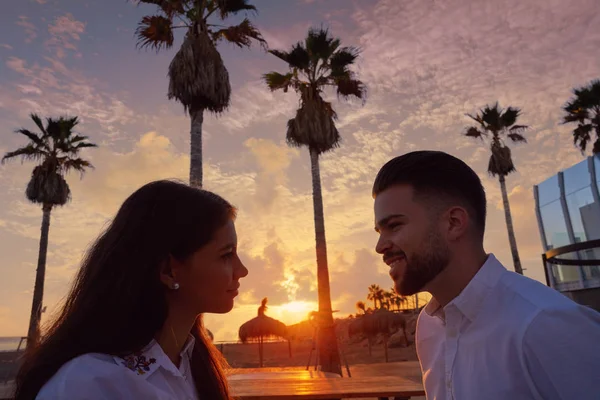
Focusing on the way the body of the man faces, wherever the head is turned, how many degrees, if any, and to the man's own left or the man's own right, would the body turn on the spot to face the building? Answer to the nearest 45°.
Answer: approximately 135° to the man's own right

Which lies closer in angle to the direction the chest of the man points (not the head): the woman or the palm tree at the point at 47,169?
the woman

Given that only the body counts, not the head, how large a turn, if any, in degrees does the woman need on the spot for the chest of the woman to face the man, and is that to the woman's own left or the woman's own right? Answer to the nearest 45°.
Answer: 0° — they already face them

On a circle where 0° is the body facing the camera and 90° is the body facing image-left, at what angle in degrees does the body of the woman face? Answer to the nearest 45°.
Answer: approximately 270°

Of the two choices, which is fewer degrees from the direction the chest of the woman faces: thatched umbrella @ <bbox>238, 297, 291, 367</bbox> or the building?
the building

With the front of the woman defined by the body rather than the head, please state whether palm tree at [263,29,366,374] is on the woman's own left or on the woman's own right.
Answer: on the woman's own left

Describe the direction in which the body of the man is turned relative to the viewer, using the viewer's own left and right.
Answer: facing the viewer and to the left of the viewer

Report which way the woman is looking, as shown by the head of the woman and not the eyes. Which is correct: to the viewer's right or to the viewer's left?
to the viewer's right

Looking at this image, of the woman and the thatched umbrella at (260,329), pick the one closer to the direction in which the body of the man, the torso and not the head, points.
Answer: the woman

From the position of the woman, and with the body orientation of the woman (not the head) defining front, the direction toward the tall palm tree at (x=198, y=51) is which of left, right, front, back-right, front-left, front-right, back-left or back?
left

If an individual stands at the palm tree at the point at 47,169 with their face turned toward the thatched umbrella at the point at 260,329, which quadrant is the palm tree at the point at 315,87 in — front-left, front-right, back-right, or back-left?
front-right

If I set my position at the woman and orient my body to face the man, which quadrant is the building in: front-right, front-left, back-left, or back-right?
front-left

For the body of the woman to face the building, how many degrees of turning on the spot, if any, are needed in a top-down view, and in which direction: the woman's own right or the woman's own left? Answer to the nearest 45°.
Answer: approximately 45° to the woman's own left

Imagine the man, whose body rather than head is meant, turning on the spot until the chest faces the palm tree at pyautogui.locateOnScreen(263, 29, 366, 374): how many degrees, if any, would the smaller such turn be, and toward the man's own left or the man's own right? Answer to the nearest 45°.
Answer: approximately 135° to the man's own right

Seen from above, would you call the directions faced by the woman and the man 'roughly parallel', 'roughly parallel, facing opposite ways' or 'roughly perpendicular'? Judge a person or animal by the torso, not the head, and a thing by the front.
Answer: roughly parallel, facing opposite ways

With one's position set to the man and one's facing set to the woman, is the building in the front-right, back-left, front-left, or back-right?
back-right
